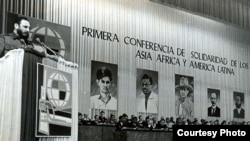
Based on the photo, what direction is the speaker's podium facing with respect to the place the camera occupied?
facing the viewer and to the right of the viewer
